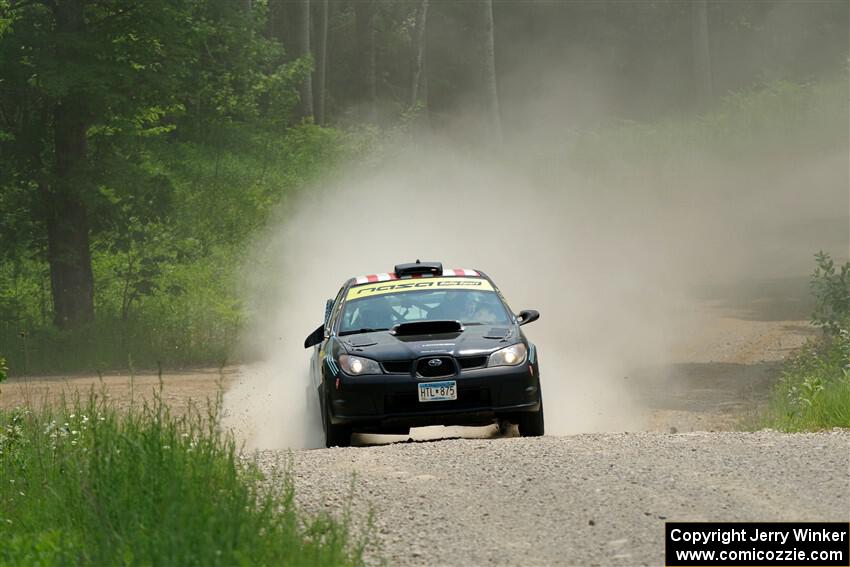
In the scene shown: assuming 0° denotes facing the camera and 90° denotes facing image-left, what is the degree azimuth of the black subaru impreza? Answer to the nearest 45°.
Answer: approximately 0°
